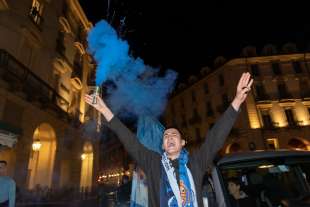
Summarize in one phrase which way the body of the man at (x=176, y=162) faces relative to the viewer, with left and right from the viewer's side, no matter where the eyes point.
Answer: facing the viewer

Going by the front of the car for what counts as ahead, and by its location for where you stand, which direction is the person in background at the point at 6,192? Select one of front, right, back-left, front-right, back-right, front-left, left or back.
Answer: right

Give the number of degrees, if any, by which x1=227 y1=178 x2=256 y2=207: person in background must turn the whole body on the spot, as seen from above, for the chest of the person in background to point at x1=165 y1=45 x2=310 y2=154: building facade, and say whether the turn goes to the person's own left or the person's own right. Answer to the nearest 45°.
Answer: approximately 135° to the person's own right

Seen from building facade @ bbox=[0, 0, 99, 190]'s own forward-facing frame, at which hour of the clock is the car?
The car is roughly at 1 o'clock from the building facade.

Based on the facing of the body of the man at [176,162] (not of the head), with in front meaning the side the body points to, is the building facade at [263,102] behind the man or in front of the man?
behind

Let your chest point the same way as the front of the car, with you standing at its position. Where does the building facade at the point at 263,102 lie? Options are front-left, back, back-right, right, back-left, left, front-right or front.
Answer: back

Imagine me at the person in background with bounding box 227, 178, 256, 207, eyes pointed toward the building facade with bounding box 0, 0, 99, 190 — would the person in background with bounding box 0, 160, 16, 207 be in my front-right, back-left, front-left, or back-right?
front-left

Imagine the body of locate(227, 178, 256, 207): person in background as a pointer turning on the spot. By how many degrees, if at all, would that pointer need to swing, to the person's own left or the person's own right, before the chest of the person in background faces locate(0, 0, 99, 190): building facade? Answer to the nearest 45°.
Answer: approximately 90° to the person's own right

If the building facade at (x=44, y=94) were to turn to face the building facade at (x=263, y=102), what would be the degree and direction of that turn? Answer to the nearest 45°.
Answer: approximately 45° to its left

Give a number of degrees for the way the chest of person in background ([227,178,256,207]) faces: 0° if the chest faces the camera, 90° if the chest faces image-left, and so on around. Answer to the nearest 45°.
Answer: approximately 45°

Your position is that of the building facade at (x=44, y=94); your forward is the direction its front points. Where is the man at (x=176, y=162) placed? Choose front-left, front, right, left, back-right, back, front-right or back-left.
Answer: front-right

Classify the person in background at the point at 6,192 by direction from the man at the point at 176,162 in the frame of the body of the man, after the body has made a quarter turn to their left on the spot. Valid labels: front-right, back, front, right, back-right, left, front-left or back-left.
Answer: back-left

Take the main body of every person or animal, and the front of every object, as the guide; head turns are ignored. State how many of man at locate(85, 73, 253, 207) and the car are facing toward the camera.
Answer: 2

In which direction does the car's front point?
toward the camera

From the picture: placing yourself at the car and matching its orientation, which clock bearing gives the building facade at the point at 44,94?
The building facade is roughly at 4 o'clock from the car.
